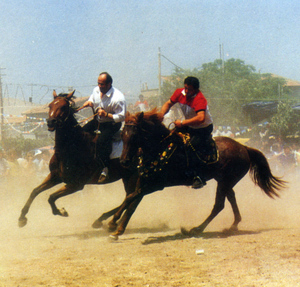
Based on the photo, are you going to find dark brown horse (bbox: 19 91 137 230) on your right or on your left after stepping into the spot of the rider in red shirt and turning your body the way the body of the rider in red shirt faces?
on your right

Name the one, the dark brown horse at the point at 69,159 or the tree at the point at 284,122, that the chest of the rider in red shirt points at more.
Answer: the dark brown horse

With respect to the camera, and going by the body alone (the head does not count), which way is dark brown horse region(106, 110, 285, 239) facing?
to the viewer's left

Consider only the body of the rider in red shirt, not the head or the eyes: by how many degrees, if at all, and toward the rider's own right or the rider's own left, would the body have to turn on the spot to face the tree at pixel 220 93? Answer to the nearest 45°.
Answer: approximately 135° to the rider's own right

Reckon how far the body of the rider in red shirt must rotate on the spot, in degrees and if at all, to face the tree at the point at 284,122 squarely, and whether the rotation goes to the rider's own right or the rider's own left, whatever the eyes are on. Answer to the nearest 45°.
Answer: approximately 135° to the rider's own right

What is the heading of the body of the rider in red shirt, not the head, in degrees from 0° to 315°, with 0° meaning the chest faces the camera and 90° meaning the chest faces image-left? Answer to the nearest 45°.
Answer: approximately 45°
